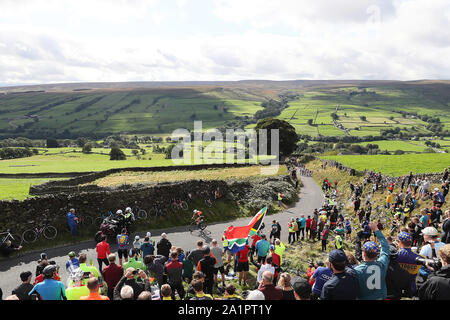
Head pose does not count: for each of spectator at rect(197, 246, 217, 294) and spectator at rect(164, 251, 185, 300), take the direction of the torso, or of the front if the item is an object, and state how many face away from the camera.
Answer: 2

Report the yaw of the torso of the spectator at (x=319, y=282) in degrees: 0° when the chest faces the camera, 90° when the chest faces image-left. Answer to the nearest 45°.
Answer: approximately 135°

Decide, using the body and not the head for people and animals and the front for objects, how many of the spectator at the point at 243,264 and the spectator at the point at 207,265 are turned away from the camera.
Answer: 2

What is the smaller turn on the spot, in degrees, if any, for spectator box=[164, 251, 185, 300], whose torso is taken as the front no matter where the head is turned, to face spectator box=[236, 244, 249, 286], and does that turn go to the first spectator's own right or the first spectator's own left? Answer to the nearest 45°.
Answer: approximately 45° to the first spectator's own right

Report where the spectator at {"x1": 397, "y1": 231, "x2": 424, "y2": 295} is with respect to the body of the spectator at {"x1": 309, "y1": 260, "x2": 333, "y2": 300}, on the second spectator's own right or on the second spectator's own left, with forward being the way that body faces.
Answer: on the second spectator's own right

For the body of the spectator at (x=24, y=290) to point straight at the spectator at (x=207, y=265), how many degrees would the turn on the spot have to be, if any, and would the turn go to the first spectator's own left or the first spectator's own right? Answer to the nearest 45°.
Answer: approximately 45° to the first spectator's own right

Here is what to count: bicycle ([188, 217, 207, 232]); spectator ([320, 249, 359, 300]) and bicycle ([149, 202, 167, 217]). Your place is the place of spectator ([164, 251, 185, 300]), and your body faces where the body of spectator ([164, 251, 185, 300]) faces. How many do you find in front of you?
2

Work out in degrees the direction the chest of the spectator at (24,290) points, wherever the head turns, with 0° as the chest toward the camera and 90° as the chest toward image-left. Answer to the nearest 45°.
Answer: approximately 225°

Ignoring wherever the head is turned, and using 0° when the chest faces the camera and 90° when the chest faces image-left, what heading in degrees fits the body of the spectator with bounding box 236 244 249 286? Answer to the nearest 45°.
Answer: approximately 180°

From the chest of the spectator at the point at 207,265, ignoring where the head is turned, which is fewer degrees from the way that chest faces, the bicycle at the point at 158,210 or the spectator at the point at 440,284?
the bicycle

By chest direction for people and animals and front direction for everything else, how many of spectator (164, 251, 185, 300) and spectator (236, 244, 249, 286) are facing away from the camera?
2
